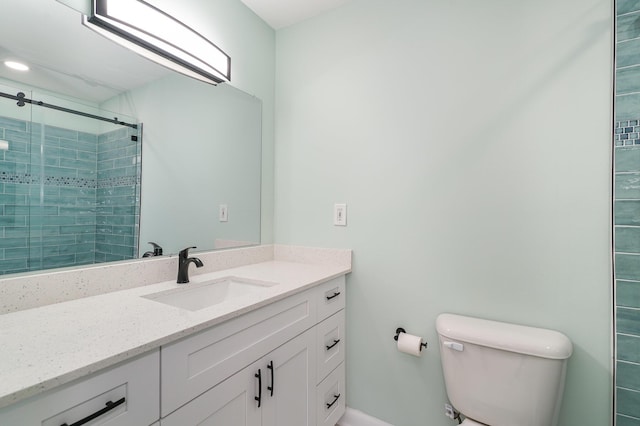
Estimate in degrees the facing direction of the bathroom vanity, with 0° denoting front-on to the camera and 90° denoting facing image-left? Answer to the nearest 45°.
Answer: approximately 315°

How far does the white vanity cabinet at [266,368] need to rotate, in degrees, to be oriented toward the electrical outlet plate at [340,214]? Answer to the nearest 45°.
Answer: approximately 90° to its left
